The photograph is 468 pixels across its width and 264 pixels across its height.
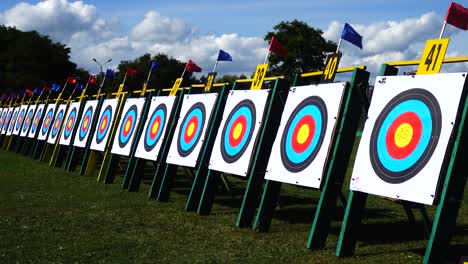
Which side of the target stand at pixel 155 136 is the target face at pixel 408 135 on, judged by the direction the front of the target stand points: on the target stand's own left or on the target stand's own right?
on the target stand's own left

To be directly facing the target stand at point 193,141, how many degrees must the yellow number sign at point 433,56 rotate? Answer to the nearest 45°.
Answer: approximately 90° to its right

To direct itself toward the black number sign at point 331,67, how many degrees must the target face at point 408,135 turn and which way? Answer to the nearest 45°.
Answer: approximately 90° to its right

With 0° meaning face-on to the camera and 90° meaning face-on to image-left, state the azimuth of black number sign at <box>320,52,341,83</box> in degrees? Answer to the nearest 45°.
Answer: approximately 45°

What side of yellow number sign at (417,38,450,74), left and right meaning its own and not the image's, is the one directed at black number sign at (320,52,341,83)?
right

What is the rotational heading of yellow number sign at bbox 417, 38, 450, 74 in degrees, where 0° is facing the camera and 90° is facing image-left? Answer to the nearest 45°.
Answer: approximately 45°

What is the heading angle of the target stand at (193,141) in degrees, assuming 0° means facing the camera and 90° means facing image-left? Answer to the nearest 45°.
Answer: approximately 45°

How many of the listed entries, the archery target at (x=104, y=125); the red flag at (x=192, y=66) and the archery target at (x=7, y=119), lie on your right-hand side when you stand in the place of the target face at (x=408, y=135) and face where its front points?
3

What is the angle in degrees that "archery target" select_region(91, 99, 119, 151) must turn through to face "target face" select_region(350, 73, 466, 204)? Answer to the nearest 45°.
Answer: approximately 45° to its left

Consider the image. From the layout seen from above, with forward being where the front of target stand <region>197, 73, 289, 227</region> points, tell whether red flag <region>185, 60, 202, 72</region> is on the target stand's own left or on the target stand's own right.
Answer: on the target stand's own right
